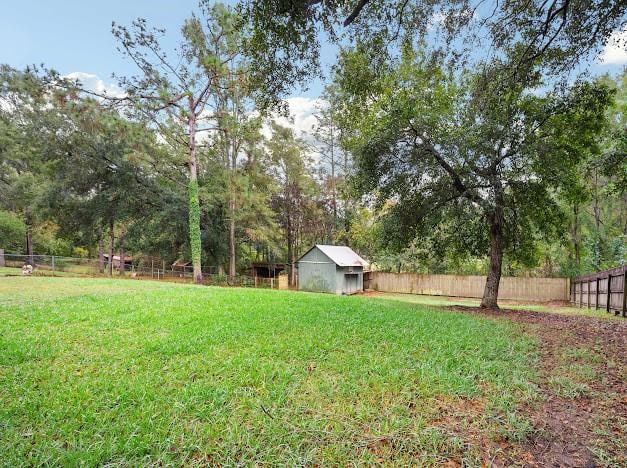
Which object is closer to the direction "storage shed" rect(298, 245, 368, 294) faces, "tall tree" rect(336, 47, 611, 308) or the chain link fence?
the tall tree

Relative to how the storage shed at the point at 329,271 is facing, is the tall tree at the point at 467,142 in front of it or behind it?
in front

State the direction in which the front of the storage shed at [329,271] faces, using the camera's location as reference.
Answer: facing the viewer and to the right of the viewer

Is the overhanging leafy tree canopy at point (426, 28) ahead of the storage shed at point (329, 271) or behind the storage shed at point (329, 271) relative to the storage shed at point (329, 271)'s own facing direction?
ahead

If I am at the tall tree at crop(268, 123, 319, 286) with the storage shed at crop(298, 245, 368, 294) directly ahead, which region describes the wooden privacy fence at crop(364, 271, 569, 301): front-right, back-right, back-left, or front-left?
front-left

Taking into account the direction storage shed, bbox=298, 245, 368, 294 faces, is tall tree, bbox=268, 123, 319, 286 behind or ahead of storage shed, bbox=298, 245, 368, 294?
behind
